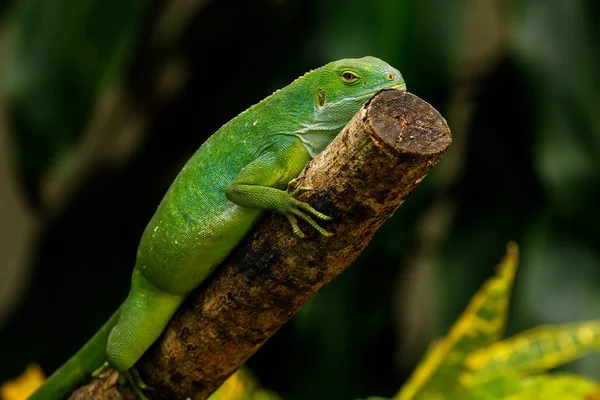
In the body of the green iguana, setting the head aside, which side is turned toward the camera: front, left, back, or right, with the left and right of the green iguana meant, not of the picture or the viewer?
right

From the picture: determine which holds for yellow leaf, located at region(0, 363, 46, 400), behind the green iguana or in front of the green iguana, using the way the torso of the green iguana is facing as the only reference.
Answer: behind
